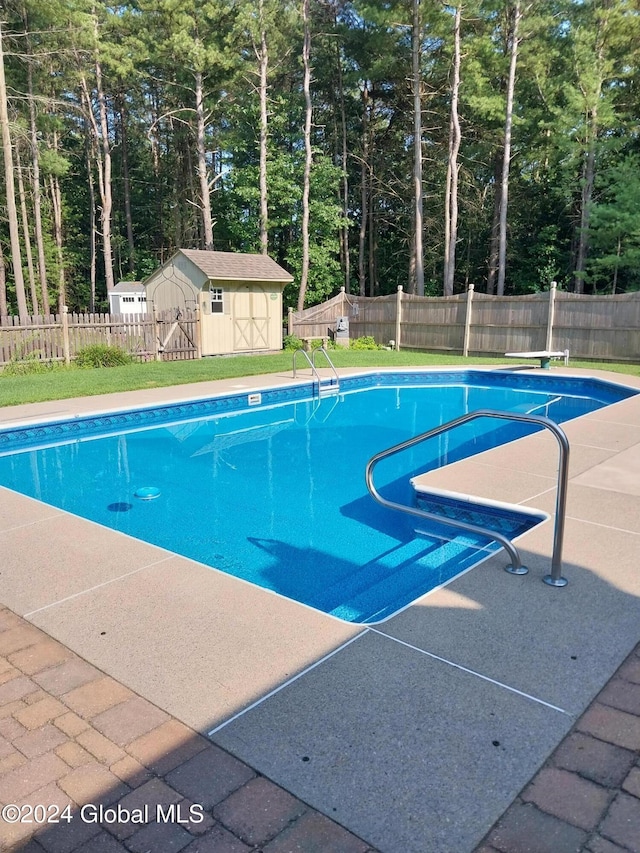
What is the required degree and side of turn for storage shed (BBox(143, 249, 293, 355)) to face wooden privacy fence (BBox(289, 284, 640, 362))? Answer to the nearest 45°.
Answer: approximately 45° to its left

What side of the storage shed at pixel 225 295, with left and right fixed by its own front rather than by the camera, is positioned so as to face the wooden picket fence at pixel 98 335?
right

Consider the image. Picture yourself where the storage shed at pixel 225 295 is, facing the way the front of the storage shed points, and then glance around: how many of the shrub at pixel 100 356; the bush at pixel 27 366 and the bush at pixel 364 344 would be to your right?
2

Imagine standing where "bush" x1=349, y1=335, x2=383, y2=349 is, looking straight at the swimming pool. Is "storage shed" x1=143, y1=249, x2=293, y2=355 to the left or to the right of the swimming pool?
right

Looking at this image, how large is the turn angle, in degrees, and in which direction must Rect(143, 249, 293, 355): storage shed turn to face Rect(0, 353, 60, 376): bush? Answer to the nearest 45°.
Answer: approximately 90° to its right

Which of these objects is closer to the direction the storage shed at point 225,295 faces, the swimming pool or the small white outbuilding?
the swimming pool

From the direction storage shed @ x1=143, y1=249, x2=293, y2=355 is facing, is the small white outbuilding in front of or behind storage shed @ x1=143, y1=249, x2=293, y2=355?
behind

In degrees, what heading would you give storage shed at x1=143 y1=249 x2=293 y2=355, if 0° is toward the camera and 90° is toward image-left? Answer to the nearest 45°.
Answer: approximately 315°

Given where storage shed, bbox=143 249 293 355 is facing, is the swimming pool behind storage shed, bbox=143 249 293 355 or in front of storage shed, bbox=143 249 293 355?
in front
